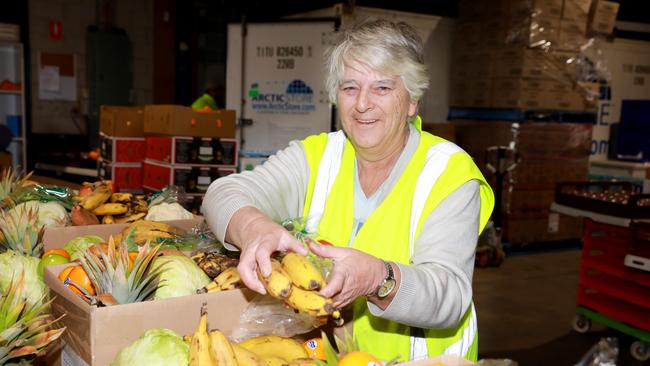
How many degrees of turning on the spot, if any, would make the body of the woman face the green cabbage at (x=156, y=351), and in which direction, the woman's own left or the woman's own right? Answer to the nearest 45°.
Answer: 0° — they already face it

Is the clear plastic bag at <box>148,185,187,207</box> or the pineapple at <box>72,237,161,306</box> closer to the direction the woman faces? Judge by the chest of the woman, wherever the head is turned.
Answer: the pineapple

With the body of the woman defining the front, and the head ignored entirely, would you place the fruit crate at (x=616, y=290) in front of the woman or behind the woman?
behind

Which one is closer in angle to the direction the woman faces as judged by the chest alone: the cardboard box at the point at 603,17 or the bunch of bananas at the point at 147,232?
the bunch of bananas

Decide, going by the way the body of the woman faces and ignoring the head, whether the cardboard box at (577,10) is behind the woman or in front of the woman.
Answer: behind

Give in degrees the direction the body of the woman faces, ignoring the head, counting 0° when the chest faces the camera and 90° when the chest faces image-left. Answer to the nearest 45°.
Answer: approximately 45°

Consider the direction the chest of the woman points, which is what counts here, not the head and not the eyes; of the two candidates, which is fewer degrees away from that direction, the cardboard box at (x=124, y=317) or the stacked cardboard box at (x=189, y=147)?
the cardboard box

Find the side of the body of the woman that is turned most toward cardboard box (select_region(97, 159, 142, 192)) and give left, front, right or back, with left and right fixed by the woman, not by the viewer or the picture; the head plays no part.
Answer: right

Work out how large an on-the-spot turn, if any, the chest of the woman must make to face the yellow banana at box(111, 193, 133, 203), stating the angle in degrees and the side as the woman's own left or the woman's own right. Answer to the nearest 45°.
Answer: approximately 90° to the woman's own right

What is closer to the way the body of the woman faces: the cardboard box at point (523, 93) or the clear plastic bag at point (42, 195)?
the clear plastic bag

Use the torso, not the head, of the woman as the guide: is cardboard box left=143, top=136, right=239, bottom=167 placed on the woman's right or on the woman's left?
on the woman's right

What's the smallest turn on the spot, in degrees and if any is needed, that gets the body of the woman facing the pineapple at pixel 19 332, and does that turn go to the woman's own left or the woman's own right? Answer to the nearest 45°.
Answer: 0° — they already face it

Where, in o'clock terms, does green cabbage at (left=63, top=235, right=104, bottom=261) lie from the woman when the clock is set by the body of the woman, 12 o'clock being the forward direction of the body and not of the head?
The green cabbage is roughly at 2 o'clock from the woman.

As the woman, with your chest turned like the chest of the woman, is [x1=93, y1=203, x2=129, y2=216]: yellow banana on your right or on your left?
on your right

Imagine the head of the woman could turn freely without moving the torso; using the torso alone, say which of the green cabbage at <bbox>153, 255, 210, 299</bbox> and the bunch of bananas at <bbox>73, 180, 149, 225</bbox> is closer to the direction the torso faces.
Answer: the green cabbage
